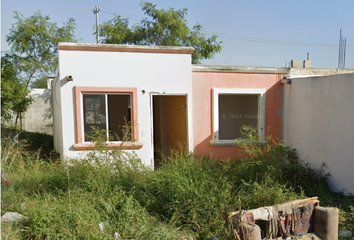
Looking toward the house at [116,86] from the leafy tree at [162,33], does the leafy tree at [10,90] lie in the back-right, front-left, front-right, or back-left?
front-right

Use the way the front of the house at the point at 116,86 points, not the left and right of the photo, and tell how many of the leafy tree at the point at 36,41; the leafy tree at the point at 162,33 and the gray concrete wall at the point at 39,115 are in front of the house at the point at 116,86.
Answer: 0

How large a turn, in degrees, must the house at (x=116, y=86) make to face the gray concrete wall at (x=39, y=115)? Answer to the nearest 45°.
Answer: approximately 135° to its right

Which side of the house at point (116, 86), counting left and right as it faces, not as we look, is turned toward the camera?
front

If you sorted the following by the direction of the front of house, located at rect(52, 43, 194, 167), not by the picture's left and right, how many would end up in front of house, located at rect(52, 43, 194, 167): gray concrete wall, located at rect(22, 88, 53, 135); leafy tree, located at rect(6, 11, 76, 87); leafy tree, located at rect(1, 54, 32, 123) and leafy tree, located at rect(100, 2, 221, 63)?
0

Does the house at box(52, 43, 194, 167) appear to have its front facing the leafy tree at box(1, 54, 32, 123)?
no

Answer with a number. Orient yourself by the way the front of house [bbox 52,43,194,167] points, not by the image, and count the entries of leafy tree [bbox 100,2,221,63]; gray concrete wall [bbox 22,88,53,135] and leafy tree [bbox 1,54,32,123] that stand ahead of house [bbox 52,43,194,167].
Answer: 0

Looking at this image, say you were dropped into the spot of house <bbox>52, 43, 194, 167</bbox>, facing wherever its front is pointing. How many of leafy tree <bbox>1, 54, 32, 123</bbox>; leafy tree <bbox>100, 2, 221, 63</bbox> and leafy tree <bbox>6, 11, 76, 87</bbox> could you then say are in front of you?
0

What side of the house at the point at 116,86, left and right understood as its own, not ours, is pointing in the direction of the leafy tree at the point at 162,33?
back

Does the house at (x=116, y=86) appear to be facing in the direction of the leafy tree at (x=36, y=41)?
no
